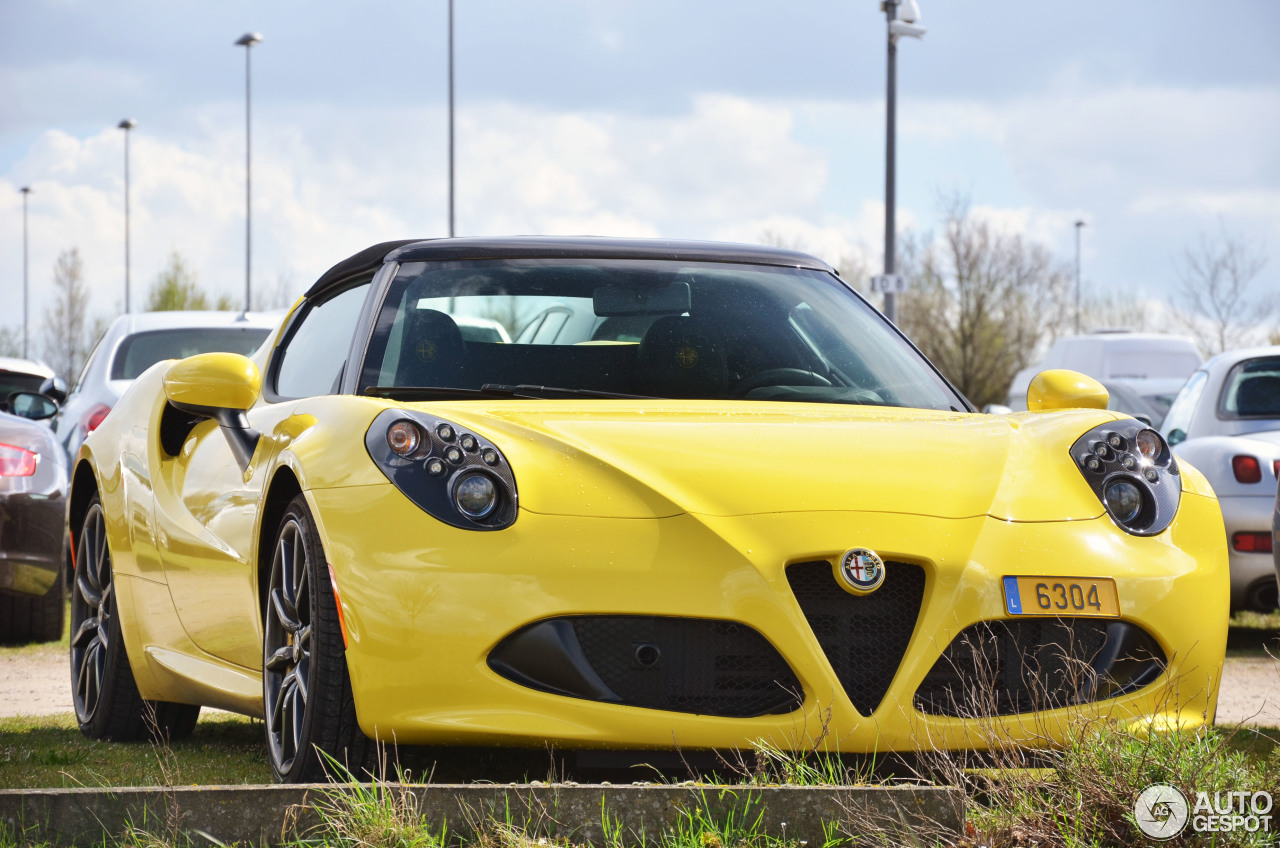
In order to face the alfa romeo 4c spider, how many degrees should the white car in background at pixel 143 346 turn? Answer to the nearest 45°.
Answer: approximately 180°

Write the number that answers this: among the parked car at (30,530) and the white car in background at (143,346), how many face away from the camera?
2

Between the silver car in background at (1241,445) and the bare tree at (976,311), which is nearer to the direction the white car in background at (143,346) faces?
the bare tree

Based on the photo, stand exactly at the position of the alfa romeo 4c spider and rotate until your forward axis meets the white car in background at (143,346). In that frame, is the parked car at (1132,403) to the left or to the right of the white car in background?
right

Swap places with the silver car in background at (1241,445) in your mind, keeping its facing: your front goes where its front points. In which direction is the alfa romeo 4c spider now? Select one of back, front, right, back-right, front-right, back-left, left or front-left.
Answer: back-left

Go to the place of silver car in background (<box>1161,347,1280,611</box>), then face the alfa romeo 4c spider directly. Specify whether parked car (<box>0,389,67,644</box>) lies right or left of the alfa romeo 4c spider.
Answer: right

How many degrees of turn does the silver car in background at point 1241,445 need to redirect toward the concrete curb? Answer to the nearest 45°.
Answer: approximately 135° to its left

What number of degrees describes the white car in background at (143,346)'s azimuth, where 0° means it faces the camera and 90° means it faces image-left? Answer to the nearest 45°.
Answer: approximately 180°

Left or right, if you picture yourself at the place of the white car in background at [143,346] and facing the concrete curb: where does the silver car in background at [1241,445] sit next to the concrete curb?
left

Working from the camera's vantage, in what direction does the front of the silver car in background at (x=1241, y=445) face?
facing away from the viewer and to the left of the viewer

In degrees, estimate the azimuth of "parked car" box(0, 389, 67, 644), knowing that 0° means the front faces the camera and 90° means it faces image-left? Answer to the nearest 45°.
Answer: approximately 180°

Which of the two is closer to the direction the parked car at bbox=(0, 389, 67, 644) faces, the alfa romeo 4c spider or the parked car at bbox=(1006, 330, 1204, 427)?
the parked car

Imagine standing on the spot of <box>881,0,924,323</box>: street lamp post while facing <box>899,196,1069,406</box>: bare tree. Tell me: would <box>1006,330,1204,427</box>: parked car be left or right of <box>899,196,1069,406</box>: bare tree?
right
